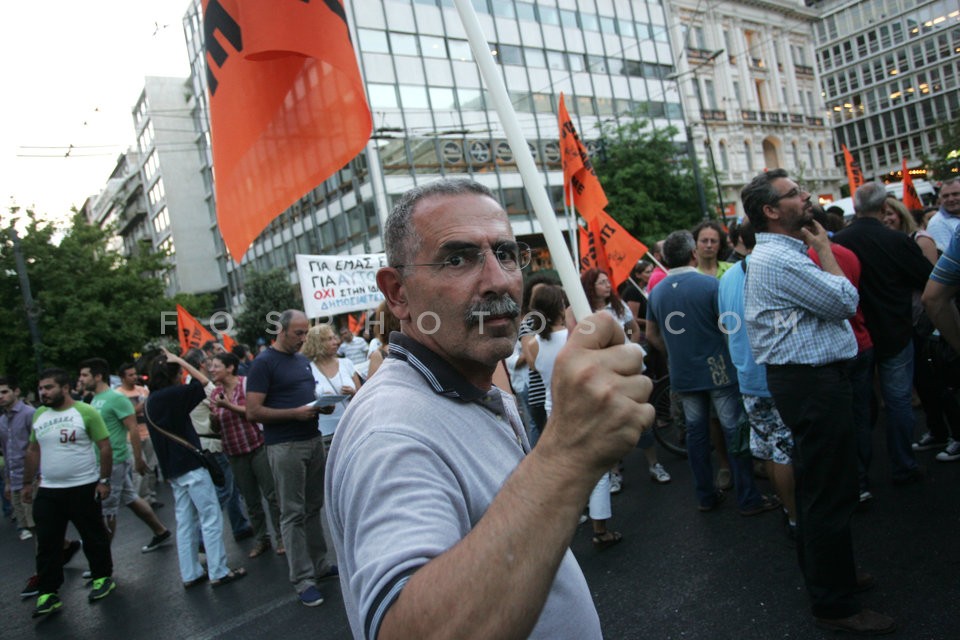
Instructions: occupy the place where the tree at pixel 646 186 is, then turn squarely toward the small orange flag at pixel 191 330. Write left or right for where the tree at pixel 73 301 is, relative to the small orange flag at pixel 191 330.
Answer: right

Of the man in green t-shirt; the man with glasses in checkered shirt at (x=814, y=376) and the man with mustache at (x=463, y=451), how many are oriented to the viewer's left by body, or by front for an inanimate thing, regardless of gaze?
1

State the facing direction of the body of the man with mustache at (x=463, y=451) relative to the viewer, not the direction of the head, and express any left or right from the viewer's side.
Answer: facing the viewer and to the right of the viewer

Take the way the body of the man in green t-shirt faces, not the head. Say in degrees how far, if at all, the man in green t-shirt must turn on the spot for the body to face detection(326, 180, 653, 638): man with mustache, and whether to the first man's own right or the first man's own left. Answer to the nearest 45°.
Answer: approximately 90° to the first man's own left
